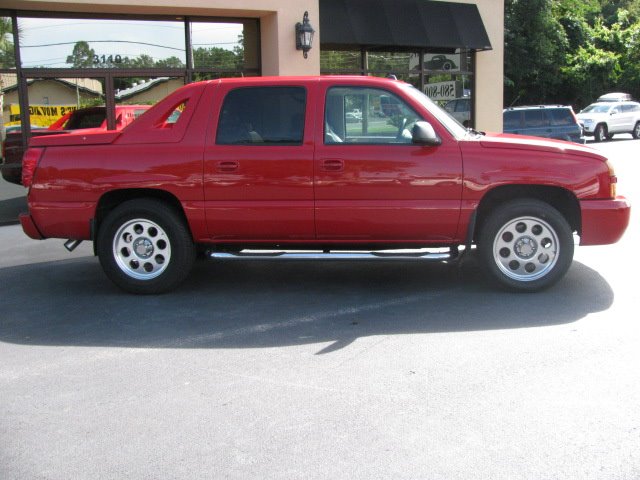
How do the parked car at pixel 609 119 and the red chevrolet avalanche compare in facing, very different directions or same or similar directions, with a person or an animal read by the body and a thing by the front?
very different directions

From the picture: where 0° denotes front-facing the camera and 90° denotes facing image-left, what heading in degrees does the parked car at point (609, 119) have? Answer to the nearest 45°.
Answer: approximately 45°

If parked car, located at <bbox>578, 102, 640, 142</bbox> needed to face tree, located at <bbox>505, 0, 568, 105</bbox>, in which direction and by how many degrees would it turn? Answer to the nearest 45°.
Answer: approximately 90° to its right

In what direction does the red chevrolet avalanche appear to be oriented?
to the viewer's right

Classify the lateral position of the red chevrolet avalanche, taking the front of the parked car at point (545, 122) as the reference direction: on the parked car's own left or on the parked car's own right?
on the parked car's own left

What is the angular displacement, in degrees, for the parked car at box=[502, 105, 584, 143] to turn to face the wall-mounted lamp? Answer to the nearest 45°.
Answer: approximately 90° to its left
